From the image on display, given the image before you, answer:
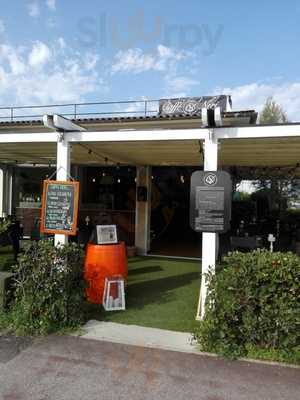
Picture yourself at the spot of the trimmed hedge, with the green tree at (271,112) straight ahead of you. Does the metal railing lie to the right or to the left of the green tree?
left

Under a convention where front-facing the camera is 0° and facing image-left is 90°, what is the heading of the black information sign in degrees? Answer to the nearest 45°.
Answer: approximately 0°

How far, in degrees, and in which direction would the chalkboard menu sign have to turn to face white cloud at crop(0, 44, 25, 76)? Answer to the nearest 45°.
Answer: approximately 180°

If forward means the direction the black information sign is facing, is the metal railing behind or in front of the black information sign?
behind

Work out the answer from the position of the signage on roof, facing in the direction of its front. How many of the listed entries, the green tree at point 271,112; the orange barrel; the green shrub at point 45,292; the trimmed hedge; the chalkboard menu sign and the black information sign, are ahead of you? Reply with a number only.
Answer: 5

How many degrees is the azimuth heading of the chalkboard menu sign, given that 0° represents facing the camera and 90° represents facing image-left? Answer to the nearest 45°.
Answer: approximately 0°
